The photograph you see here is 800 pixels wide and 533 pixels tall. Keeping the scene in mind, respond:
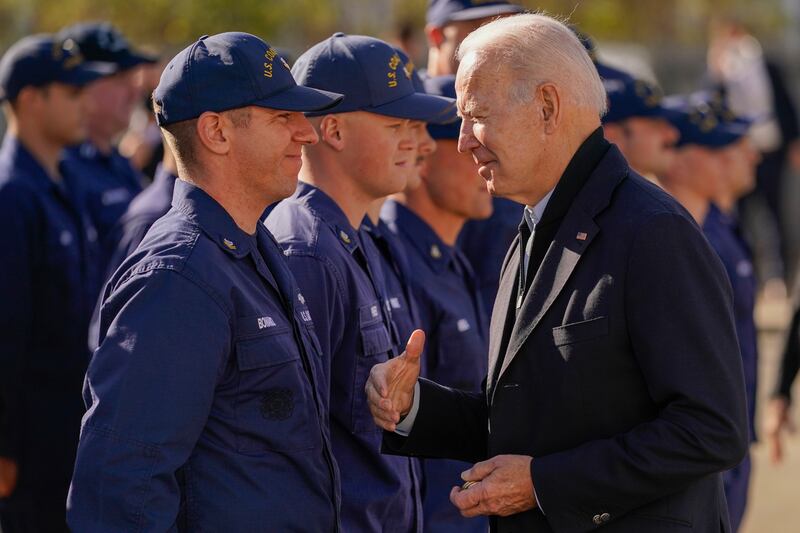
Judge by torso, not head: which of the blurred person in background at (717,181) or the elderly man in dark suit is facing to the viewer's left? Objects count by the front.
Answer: the elderly man in dark suit

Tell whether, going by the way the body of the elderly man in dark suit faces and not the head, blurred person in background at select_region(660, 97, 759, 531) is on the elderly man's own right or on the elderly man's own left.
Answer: on the elderly man's own right

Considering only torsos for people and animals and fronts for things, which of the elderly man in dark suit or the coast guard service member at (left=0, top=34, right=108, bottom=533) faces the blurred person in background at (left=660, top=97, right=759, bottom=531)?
the coast guard service member

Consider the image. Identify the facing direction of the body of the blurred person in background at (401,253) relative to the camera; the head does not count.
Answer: to the viewer's right

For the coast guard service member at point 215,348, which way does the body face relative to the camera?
to the viewer's right

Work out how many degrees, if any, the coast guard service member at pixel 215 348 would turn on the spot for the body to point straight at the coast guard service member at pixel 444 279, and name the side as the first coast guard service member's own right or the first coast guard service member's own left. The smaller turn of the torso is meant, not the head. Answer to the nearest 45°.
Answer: approximately 45° to the first coast guard service member's own left

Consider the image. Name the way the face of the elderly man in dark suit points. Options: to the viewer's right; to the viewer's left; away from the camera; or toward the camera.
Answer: to the viewer's left

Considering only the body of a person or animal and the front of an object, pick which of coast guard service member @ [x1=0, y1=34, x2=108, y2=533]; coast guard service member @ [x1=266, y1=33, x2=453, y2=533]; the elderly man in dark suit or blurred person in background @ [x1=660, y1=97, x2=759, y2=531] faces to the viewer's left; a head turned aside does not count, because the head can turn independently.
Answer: the elderly man in dark suit

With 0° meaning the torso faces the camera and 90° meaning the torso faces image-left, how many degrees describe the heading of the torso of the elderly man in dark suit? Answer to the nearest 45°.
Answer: approximately 90°

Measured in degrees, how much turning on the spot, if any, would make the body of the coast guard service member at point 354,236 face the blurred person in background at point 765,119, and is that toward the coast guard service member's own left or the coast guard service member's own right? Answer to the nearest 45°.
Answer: approximately 45° to the coast guard service member's own left

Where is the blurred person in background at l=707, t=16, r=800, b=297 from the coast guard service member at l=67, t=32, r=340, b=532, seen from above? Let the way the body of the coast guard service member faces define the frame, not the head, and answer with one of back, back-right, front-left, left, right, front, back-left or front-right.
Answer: front-left

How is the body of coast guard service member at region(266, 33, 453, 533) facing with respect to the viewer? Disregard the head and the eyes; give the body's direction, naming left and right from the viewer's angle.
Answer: facing to the right of the viewer
